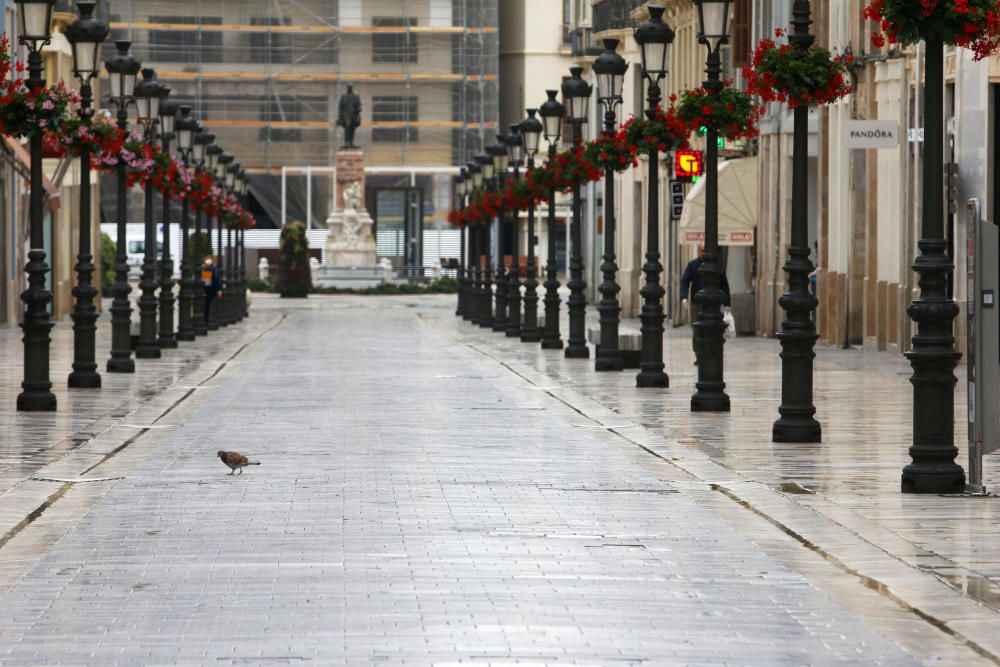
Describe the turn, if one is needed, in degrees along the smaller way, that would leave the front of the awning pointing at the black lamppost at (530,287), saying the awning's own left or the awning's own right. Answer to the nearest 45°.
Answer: approximately 45° to the awning's own left

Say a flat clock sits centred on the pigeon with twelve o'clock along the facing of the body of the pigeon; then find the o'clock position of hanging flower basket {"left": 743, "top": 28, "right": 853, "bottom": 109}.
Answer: The hanging flower basket is roughly at 5 o'clock from the pigeon.

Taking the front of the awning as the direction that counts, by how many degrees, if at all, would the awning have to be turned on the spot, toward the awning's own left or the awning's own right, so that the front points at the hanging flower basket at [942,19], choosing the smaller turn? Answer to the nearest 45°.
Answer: approximately 90° to the awning's own left

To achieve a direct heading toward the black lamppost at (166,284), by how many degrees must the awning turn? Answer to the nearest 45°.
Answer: approximately 45° to its left

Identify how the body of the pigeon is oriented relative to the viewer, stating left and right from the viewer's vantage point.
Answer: facing to the left of the viewer

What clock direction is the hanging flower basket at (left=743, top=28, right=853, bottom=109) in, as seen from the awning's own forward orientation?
The hanging flower basket is roughly at 9 o'clock from the awning.

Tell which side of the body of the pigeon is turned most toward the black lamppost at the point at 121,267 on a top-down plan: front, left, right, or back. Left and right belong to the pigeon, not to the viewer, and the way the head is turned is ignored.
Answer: right

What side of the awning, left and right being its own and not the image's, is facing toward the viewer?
left

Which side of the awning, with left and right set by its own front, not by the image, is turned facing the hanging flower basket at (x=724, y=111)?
left
